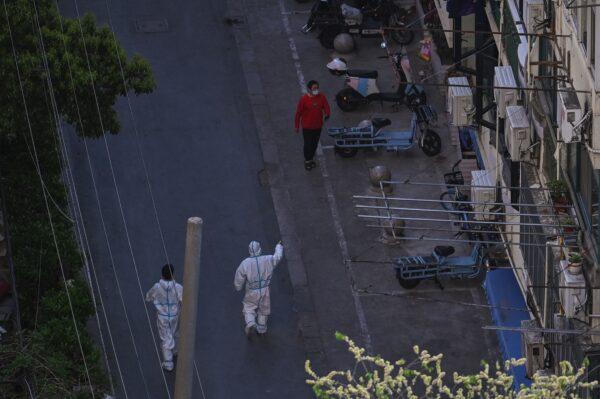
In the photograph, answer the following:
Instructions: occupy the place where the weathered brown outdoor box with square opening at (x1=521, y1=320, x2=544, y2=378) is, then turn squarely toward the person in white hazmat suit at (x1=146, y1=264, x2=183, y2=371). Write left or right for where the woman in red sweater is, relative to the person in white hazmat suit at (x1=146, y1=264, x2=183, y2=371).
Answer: right

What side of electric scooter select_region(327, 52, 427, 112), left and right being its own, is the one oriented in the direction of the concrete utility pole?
right

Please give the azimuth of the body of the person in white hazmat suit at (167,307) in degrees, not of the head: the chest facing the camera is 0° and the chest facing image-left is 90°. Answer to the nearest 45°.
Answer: approximately 180°

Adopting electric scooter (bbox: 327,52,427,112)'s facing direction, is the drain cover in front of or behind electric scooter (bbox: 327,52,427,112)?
behind

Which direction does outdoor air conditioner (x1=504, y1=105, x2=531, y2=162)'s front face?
to the viewer's left

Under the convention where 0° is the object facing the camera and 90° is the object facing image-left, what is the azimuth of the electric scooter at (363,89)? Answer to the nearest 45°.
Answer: approximately 270°

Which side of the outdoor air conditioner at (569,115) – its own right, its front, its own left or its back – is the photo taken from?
left
